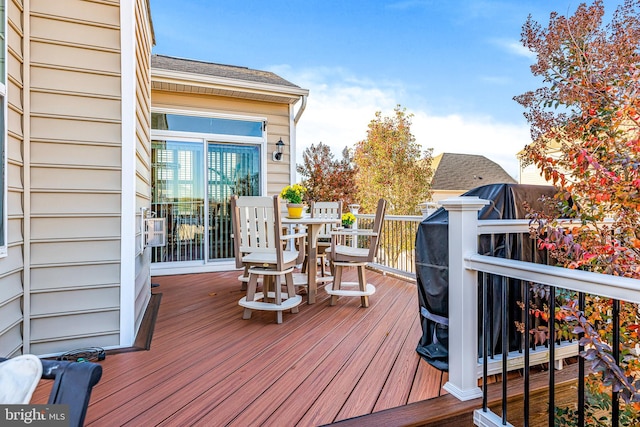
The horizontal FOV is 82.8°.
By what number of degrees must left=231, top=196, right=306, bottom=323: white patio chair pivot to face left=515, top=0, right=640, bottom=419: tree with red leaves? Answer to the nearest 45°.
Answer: approximately 90° to its right

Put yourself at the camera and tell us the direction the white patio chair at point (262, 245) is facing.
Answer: facing away from the viewer and to the right of the viewer

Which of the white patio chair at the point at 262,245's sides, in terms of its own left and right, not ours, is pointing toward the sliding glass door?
left

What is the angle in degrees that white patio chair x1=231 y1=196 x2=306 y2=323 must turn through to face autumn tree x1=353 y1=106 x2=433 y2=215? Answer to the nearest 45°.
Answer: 0° — it already faces it

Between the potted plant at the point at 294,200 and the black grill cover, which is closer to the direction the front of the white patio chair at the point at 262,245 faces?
the potted plant

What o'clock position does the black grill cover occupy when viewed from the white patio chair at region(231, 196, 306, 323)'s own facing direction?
The black grill cover is roughly at 3 o'clock from the white patio chair.

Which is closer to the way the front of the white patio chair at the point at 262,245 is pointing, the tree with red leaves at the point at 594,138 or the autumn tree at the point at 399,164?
the autumn tree

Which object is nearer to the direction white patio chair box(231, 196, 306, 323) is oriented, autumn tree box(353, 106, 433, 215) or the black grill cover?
the autumn tree

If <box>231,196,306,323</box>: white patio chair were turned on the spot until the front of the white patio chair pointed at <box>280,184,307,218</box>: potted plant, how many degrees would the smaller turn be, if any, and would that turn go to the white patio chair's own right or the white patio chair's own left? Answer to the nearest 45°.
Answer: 0° — it already faces it

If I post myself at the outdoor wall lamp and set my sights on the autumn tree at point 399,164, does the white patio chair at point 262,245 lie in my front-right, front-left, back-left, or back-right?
back-right
